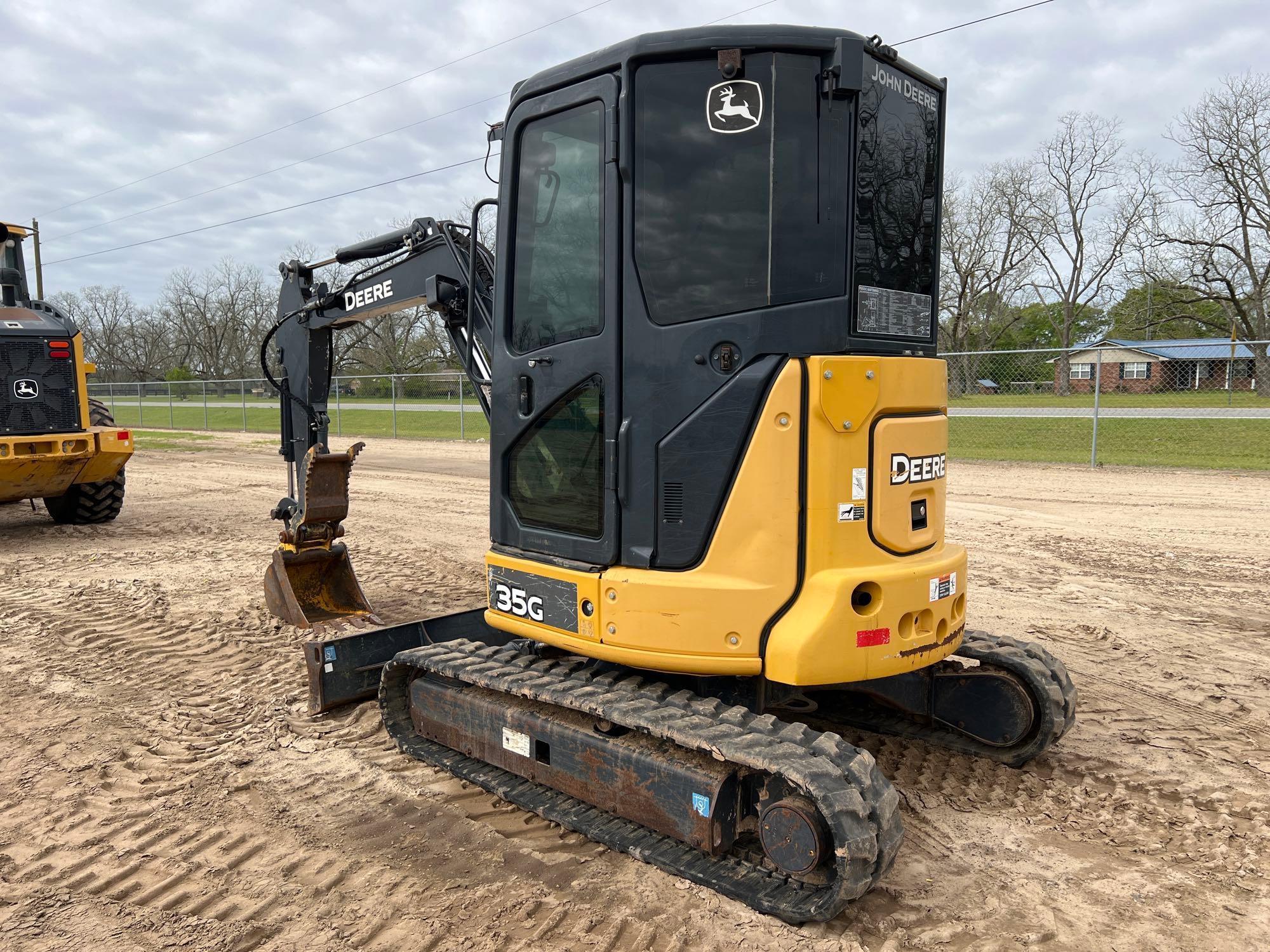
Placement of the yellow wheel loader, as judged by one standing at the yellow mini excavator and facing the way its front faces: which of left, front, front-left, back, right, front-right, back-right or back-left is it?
front

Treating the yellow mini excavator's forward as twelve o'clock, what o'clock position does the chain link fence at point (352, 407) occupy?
The chain link fence is roughly at 1 o'clock from the yellow mini excavator.

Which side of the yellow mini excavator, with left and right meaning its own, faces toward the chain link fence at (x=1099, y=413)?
right

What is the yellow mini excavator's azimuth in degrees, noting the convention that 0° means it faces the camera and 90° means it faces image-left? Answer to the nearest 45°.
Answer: approximately 135°

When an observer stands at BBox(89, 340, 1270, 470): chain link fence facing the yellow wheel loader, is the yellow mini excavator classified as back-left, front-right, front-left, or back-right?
front-left

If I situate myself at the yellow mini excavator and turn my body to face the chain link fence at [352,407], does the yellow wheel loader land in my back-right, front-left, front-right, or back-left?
front-left
